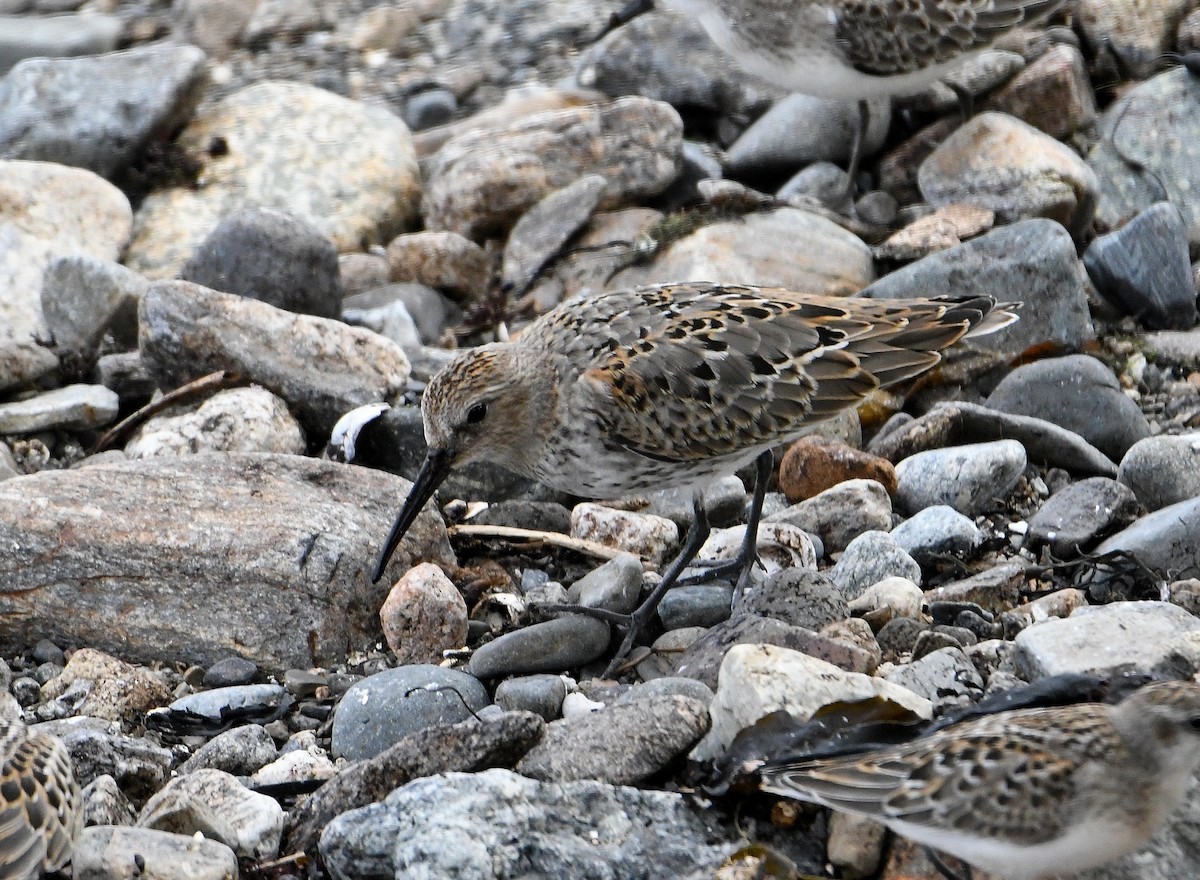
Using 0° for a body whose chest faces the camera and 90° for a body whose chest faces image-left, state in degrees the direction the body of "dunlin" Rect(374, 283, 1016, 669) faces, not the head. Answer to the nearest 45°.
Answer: approximately 90°

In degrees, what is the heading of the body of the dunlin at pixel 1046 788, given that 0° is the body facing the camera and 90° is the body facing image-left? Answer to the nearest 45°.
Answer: approximately 270°

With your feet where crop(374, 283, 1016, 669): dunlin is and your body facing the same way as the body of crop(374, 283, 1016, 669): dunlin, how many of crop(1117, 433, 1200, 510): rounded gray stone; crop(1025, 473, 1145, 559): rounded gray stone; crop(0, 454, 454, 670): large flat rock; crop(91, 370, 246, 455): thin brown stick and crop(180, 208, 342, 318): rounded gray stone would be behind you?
2

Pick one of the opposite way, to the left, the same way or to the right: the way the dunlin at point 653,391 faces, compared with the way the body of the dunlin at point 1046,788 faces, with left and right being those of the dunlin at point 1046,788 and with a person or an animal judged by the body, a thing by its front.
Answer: the opposite way

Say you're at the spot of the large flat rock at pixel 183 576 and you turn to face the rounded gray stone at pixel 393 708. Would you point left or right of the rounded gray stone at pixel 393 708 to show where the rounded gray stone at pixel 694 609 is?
left

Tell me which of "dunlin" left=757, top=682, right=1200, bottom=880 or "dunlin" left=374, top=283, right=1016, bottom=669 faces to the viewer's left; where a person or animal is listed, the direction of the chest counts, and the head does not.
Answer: "dunlin" left=374, top=283, right=1016, bottom=669

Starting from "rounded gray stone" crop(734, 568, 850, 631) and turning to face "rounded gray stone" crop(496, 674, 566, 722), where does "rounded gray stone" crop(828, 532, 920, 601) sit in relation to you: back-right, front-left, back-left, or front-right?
back-right

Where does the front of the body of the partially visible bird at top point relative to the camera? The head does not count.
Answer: to the viewer's left

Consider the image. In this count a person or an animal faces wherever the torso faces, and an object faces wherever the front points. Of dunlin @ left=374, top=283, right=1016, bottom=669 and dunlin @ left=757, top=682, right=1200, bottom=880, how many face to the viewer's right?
1
